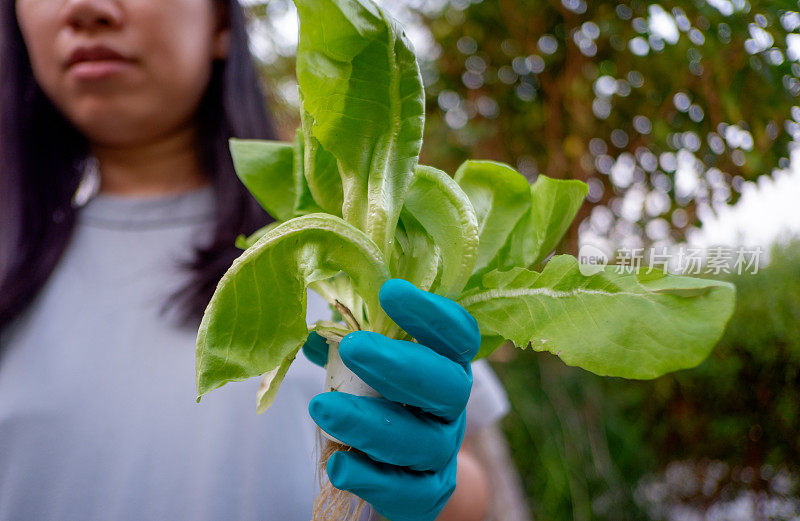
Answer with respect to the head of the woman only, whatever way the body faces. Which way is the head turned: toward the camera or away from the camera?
toward the camera

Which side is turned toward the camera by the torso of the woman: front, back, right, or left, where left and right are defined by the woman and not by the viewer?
front
